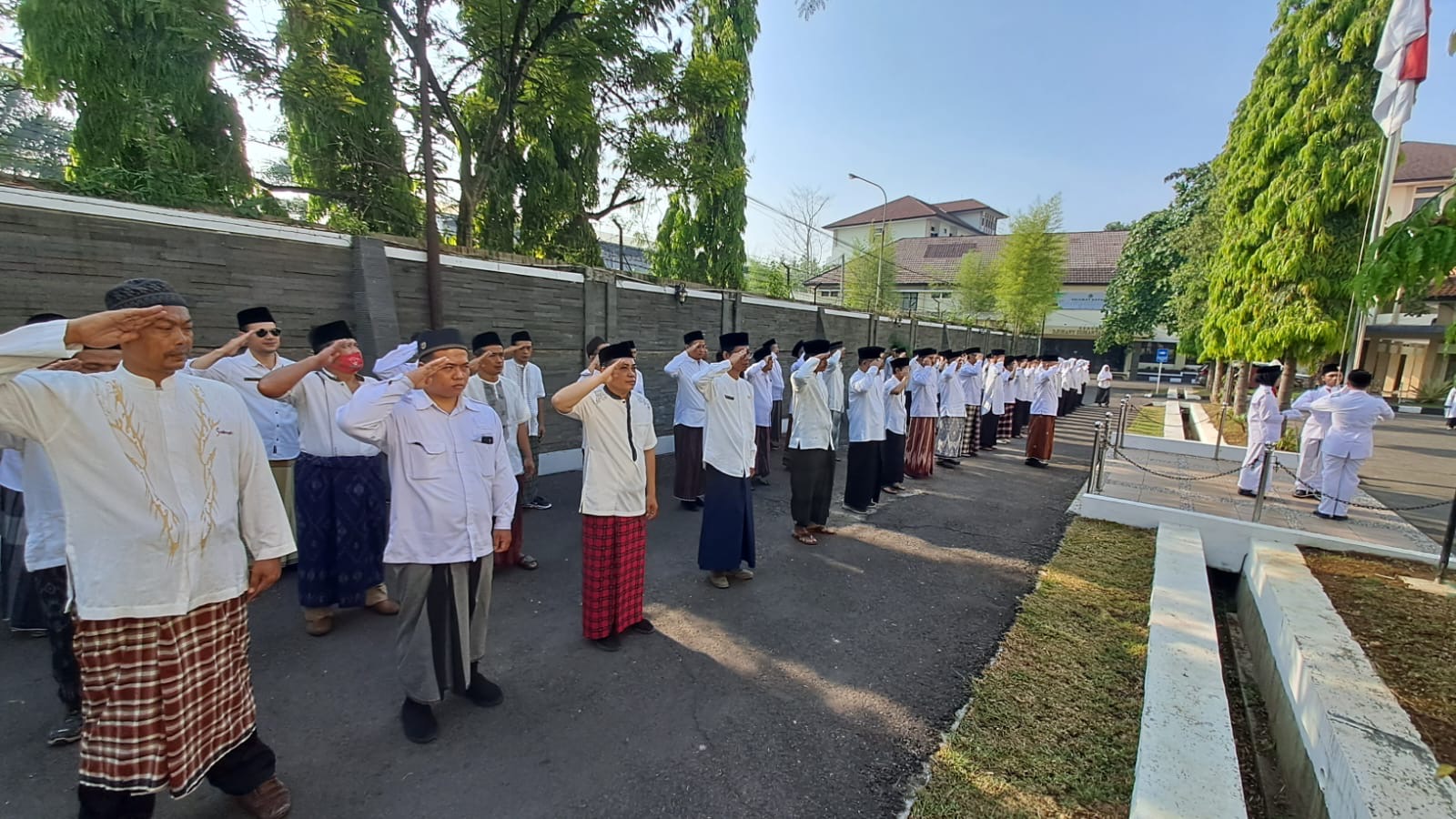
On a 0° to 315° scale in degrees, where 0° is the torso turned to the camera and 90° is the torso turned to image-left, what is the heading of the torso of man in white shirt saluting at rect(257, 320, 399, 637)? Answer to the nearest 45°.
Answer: approximately 315°

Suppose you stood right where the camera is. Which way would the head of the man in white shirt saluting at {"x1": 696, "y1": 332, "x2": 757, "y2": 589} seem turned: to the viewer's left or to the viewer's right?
to the viewer's right

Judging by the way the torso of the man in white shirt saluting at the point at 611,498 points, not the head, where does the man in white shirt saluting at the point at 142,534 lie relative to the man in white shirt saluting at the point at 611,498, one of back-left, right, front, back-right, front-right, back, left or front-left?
right

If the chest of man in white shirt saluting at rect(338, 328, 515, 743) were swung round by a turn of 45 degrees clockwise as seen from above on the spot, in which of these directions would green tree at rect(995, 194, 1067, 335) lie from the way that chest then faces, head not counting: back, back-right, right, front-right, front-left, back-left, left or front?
back-left

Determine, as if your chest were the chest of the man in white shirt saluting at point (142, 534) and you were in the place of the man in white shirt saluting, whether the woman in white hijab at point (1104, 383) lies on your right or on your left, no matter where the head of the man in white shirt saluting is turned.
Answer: on your left

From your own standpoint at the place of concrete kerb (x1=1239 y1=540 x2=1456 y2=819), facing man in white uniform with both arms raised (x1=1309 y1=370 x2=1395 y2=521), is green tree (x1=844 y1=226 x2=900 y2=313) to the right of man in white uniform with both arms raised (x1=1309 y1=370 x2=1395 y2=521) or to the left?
left

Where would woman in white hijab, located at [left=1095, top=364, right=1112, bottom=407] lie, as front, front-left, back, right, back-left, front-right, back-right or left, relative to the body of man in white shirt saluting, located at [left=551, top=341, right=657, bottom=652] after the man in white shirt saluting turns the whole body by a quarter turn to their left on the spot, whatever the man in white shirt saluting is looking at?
front

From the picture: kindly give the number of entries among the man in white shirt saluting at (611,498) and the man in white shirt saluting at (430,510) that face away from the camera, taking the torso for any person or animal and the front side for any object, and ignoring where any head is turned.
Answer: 0

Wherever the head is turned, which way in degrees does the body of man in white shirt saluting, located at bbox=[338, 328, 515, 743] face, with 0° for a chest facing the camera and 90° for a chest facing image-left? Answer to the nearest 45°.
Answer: approximately 315°

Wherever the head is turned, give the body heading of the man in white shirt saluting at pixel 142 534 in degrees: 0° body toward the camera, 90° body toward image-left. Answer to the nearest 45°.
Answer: approximately 315°

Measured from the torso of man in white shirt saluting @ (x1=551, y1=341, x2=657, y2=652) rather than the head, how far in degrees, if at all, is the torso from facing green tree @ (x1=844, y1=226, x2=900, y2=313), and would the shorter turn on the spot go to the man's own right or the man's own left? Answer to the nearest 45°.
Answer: approximately 90° to the man's own left
